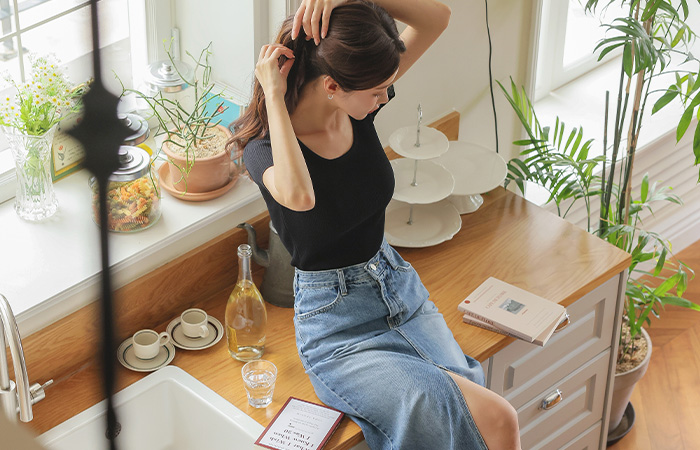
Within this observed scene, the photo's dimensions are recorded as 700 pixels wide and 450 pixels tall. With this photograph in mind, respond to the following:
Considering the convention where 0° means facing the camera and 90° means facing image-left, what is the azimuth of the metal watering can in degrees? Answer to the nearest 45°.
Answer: approximately 90°

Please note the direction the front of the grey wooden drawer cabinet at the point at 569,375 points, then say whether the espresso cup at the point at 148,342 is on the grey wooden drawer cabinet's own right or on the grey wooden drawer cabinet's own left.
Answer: on the grey wooden drawer cabinet's own right

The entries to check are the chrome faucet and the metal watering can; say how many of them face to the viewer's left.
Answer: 1

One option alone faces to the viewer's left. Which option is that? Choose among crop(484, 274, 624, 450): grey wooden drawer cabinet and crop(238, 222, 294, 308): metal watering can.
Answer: the metal watering can

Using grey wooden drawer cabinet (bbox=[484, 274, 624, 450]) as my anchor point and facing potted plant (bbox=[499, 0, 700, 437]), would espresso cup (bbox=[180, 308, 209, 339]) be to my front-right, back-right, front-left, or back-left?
back-left

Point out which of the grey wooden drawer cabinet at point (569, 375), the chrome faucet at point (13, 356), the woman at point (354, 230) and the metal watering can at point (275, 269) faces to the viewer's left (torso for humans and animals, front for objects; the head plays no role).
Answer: the metal watering can

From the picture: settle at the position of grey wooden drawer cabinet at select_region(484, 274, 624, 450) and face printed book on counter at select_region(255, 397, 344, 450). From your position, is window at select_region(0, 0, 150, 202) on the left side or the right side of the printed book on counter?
right

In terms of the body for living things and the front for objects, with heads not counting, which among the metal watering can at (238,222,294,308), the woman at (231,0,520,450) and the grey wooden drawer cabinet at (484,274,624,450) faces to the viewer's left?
the metal watering can
